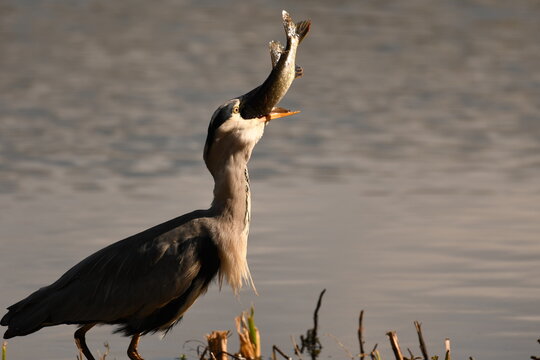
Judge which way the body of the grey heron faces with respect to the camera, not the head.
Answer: to the viewer's right
